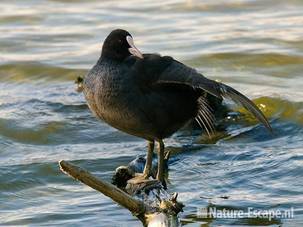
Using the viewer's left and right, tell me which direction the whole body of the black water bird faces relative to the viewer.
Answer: facing to the left of the viewer
